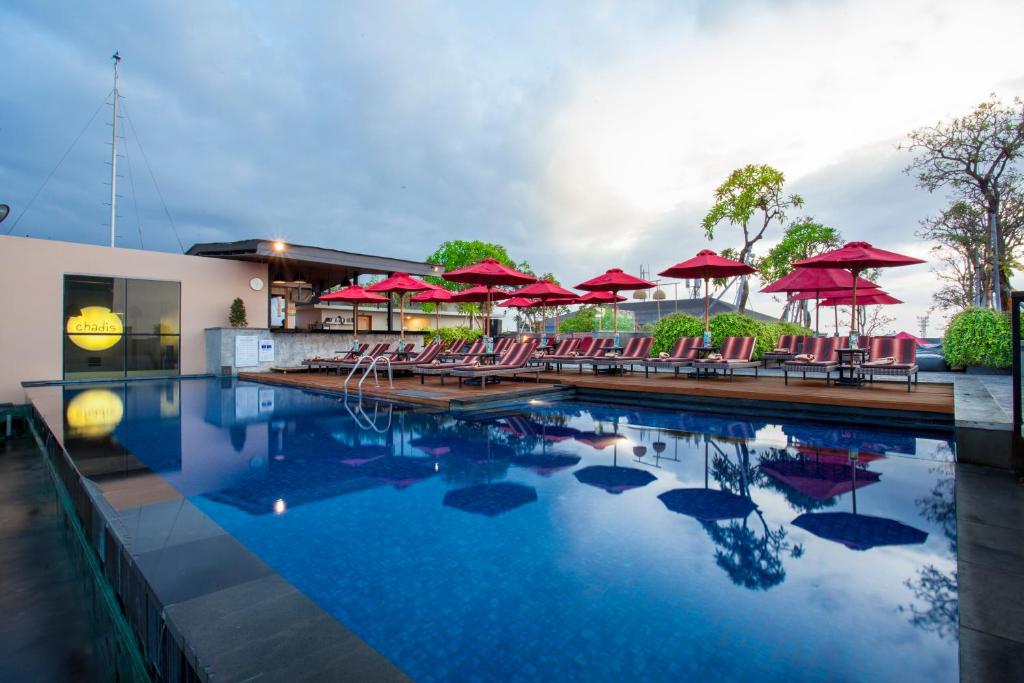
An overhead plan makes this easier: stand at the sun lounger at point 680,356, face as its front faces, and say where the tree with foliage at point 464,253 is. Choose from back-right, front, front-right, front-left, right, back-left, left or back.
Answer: right

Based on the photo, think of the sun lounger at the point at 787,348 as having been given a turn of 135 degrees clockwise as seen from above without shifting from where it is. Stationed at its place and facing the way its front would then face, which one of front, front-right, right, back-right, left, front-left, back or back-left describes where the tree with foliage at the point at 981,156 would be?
front-right

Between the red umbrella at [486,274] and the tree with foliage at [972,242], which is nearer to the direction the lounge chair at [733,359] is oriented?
the red umbrella

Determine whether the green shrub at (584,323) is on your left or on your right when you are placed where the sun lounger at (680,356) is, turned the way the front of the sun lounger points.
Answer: on your right

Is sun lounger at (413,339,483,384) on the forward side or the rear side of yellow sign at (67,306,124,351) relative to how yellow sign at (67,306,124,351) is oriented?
on the forward side

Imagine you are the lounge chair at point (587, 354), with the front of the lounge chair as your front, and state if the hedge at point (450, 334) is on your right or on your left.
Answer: on your right

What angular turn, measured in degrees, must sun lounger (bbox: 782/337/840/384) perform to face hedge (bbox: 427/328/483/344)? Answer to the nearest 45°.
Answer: approximately 45° to its right

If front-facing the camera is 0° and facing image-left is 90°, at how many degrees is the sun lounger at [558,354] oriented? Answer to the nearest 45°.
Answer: approximately 45°

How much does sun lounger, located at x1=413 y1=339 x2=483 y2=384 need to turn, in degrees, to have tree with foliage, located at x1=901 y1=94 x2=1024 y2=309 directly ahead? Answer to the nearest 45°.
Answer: approximately 135° to its left

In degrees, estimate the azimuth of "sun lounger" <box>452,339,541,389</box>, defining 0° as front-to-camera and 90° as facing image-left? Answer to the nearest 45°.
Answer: approximately 45°

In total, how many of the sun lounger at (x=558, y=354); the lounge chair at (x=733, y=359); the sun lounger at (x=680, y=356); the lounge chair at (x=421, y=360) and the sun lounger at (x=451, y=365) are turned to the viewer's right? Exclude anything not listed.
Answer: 0

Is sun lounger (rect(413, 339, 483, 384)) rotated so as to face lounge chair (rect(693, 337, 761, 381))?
no

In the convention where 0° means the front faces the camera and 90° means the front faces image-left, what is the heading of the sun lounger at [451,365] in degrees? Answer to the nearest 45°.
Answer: approximately 45°

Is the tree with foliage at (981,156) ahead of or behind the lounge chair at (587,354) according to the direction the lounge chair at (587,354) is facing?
behind

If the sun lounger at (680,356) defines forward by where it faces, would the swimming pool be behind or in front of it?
in front

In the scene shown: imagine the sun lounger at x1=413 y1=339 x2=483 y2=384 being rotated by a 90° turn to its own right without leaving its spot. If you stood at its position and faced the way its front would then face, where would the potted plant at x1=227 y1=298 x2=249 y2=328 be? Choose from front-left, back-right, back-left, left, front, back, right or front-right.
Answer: front

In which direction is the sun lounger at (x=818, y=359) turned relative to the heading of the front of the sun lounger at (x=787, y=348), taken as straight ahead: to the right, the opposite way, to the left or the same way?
the same way

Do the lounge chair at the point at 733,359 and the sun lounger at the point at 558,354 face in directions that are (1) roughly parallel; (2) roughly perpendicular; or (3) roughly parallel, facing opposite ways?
roughly parallel

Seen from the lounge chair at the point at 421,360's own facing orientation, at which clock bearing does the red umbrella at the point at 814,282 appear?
The red umbrella is roughly at 8 o'clock from the lounge chair.

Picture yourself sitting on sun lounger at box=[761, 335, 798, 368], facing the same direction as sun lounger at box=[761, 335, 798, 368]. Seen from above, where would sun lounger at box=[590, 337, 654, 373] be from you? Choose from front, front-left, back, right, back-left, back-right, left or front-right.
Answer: front-right

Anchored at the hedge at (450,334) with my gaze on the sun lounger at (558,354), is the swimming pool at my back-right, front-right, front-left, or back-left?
front-right

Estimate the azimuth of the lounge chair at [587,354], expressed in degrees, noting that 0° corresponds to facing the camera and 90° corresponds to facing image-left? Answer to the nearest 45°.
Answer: approximately 45°
